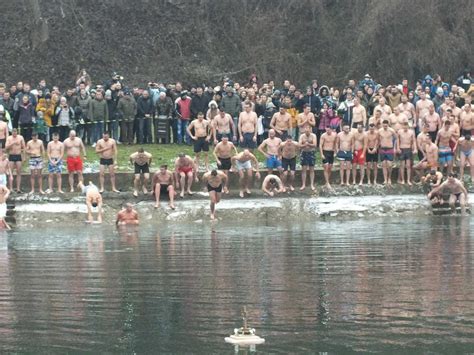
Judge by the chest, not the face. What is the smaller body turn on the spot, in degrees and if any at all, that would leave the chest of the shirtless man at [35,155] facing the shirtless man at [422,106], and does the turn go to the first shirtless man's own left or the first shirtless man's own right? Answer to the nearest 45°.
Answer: approximately 90° to the first shirtless man's own left

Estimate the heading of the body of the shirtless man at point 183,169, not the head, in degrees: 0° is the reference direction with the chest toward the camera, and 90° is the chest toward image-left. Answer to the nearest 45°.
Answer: approximately 0°

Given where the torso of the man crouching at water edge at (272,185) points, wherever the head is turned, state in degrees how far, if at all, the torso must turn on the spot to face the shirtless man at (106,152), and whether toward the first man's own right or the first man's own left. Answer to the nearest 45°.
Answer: approximately 90° to the first man's own right

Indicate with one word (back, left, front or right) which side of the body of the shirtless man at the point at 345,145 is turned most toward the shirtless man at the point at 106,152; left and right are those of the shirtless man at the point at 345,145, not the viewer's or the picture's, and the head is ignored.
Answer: right

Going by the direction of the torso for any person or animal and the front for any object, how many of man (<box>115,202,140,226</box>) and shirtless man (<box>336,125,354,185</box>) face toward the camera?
2

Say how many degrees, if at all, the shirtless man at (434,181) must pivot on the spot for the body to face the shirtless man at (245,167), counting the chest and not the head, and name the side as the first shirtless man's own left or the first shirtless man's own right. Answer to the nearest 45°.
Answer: approximately 45° to the first shirtless man's own right

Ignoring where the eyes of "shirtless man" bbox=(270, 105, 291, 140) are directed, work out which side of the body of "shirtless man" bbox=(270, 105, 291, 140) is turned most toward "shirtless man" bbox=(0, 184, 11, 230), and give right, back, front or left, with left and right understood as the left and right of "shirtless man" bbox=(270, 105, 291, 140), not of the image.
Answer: right

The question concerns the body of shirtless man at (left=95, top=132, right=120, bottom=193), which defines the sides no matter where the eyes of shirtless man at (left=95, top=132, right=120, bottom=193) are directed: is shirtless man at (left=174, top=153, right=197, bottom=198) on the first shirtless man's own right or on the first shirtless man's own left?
on the first shirtless man's own left
